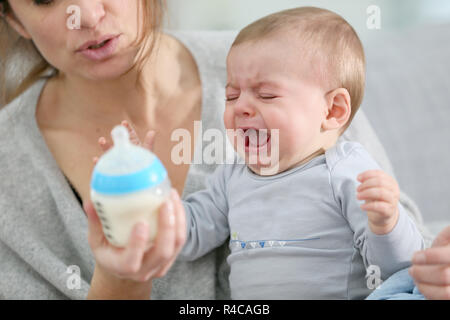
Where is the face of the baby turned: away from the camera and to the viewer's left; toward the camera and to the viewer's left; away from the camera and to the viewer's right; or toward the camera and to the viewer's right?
toward the camera and to the viewer's left

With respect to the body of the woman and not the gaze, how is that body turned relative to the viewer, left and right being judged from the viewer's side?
facing the viewer

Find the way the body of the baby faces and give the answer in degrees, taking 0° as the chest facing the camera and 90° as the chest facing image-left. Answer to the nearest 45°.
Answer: approximately 45°
